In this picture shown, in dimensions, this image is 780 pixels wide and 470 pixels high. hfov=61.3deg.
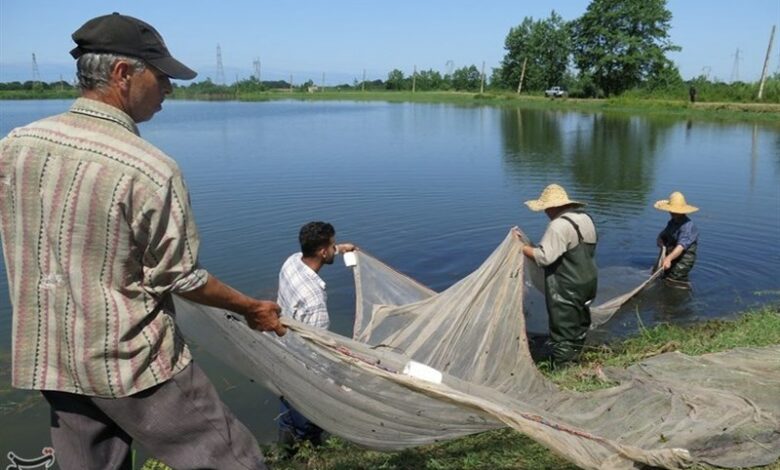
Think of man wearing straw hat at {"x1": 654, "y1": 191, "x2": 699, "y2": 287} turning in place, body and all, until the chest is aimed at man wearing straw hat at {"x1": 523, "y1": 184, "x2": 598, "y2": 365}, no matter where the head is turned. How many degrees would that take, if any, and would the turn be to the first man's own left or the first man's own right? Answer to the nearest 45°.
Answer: approximately 45° to the first man's own left

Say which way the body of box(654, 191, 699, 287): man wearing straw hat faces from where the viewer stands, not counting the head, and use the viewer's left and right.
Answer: facing the viewer and to the left of the viewer

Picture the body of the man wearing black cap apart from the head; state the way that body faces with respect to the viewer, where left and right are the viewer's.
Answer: facing away from the viewer and to the right of the viewer
